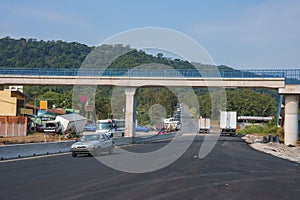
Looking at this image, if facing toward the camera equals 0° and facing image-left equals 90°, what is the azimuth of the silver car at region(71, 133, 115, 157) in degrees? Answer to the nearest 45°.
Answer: approximately 45°

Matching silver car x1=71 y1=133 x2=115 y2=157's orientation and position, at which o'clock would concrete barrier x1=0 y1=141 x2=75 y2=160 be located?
The concrete barrier is roughly at 2 o'clock from the silver car.
